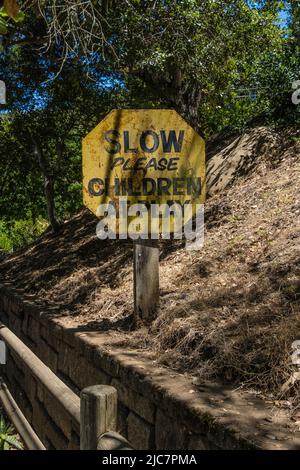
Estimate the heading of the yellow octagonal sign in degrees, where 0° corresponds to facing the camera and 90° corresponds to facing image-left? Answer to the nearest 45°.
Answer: approximately 0°
